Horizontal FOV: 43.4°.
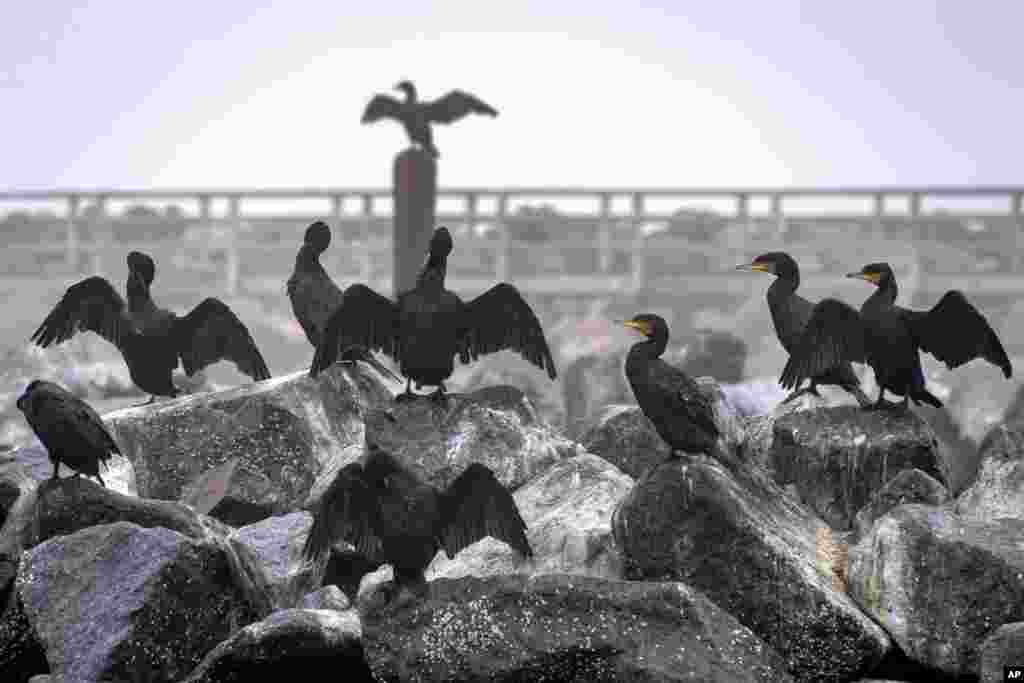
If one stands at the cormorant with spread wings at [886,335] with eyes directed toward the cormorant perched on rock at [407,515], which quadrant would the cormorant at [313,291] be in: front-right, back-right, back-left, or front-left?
front-right

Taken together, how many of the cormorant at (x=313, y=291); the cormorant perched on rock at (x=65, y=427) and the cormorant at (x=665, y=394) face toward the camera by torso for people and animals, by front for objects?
0

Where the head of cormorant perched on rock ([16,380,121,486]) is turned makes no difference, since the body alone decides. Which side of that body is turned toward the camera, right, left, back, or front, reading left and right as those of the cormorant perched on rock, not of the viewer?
left

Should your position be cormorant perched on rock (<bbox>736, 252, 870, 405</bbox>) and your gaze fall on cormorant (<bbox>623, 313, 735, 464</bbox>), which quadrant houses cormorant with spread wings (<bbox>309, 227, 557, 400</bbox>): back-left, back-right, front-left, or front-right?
front-right

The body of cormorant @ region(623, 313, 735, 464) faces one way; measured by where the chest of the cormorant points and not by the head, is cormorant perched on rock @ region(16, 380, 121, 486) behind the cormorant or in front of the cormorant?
in front

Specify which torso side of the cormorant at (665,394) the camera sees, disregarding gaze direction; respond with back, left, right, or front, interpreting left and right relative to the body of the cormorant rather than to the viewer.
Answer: left

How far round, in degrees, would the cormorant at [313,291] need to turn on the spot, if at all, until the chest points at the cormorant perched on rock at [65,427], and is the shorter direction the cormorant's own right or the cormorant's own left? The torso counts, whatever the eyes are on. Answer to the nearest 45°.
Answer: approximately 45° to the cormorant's own left

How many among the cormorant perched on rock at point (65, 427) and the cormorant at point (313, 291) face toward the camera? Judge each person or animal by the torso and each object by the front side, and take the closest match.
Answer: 0

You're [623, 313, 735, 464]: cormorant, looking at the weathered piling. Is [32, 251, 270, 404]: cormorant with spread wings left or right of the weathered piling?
left
